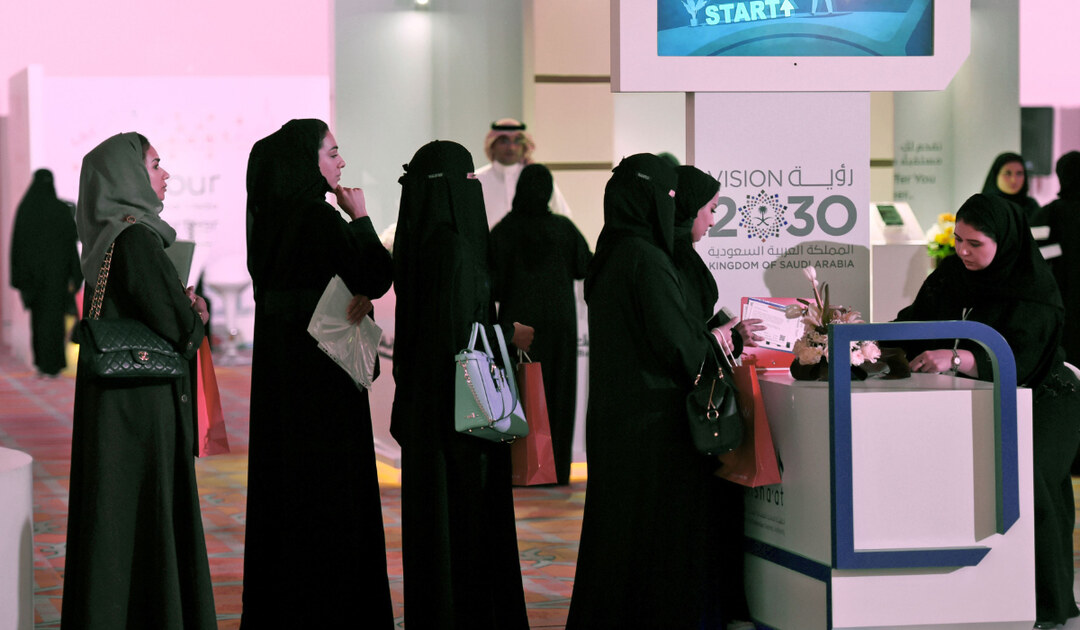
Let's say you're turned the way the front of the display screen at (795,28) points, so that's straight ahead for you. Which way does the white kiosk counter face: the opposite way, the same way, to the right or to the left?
to the right

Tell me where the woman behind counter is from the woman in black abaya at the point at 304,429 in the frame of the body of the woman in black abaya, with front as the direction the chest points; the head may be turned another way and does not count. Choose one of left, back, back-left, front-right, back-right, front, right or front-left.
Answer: front

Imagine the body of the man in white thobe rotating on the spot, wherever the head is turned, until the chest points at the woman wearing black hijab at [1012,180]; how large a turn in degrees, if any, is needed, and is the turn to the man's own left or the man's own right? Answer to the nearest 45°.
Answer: approximately 90° to the man's own left

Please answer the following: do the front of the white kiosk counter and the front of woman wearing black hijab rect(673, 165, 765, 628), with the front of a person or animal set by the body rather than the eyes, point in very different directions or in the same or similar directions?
very different directions

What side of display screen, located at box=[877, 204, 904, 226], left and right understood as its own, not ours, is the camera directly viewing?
front

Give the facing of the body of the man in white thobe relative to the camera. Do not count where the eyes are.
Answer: toward the camera

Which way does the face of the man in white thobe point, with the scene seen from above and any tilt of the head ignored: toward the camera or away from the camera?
toward the camera

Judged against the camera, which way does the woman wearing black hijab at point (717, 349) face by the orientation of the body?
to the viewer's right

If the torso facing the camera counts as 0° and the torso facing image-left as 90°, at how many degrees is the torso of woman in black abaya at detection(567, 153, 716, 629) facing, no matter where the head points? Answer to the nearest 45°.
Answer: approximately 225°

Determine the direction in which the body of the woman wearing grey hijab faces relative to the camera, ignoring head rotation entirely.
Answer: to the viewer's right

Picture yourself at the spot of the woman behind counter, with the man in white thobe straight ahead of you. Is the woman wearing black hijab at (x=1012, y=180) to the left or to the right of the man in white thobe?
right

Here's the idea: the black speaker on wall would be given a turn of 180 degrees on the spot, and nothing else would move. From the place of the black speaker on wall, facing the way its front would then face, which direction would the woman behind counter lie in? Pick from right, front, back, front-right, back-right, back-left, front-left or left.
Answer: back

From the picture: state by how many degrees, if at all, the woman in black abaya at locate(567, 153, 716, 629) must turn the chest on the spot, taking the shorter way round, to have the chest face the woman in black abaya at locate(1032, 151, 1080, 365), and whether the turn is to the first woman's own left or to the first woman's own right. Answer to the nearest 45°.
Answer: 0° — they already face them

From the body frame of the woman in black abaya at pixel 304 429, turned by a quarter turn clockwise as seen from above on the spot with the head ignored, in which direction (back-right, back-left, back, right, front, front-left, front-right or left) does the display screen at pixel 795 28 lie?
left

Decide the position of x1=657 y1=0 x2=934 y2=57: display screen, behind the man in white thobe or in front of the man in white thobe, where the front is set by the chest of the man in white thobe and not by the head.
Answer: in front

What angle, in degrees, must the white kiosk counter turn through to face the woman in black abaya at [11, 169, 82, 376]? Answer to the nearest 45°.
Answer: approximately 45° to its right

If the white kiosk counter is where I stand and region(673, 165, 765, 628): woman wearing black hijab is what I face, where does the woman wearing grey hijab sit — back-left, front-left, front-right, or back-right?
front-left

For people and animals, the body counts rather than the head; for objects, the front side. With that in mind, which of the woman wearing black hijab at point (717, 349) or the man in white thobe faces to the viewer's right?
the woman wearing black hijab

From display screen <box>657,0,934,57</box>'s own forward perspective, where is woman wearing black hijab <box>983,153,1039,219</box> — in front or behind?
behind
